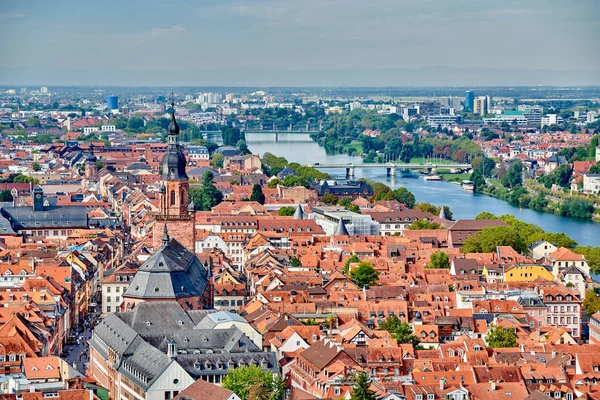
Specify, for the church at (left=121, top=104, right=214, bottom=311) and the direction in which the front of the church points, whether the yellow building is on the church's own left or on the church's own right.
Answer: on the church's own right

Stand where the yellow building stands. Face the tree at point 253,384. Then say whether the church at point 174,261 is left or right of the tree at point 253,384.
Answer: right

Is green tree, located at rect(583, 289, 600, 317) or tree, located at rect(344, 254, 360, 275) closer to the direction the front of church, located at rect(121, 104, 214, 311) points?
the tree

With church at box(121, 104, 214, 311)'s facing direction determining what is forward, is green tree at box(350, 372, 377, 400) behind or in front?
behind

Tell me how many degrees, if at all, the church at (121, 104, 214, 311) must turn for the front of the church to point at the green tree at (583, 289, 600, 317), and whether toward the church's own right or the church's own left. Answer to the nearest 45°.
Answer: approximately 90° to the church's own right

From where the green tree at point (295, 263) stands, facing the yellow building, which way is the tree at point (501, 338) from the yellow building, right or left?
right

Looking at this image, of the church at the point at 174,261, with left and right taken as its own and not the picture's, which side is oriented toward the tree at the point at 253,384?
back

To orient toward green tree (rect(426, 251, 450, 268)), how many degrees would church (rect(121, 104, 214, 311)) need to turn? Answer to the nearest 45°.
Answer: approximately 45° to its right

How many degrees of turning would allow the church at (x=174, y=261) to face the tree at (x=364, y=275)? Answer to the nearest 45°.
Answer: approximately 45° to its right

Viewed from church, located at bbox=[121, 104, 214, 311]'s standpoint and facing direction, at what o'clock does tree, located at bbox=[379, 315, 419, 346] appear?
The tree is roughly at 4 o'clock from the church.

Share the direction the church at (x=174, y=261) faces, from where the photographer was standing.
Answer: facing away from the viewer
